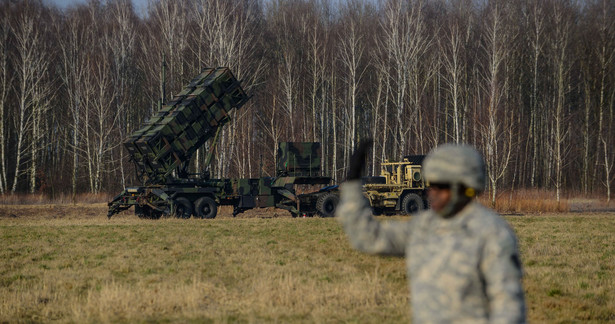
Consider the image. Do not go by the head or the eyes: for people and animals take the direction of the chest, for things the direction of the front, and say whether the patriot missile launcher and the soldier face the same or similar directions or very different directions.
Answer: very different directions

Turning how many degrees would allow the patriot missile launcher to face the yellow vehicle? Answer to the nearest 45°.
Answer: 0° — it already faces it

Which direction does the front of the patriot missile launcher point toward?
to the viewer's right

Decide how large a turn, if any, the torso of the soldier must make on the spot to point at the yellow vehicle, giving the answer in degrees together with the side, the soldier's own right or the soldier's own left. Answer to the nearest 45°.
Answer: approximately 135° to the soldier's own right

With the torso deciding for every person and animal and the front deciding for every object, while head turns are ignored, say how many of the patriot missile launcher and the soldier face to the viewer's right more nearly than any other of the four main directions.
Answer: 1

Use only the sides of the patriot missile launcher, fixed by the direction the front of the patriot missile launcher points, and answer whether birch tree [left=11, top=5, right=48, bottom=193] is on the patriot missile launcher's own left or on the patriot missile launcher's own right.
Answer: on the patriot missile launcher's own left

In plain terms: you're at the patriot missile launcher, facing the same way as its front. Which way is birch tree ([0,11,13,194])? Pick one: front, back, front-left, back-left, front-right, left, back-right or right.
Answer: back-left

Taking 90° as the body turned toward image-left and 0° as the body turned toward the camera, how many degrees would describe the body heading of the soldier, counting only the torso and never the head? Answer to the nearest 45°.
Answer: approximately 45°

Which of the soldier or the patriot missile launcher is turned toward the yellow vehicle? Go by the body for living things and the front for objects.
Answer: the patriot missile launcher

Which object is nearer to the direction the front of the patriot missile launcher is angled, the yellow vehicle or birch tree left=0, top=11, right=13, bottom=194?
the yellow vehicle
